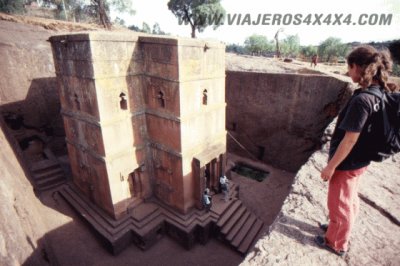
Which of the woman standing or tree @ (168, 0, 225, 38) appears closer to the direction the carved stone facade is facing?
the woman standing

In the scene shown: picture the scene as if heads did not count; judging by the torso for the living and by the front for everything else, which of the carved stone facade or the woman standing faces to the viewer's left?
the woman standing

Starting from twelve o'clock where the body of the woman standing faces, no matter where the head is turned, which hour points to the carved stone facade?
The carved stone facade is roughly at 1 o'clock from the woman standing.

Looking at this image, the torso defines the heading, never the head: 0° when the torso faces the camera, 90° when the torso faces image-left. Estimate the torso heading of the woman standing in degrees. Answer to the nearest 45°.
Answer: approximately 90°

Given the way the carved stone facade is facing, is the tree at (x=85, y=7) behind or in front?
behind

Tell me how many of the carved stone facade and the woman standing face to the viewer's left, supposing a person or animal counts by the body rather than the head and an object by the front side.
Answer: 1

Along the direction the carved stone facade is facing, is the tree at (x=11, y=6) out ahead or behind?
behind

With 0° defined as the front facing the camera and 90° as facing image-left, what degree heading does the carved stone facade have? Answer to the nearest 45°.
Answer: approximately 315°

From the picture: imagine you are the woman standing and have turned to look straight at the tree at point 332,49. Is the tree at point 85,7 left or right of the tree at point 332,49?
left

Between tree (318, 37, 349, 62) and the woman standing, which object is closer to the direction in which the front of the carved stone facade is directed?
the woman standing

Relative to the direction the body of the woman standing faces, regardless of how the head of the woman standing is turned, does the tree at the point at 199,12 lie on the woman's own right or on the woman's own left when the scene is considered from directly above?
on the woman's own right
